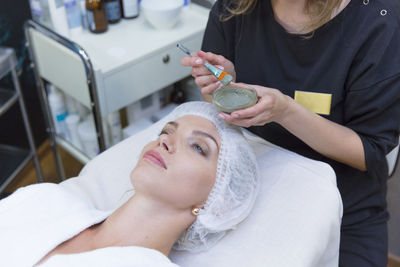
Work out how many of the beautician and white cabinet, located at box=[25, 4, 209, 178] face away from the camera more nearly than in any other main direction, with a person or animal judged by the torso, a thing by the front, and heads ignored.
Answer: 0

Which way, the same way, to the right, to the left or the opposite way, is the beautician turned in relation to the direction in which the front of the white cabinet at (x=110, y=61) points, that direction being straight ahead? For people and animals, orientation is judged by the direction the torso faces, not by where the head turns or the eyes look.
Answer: to the right

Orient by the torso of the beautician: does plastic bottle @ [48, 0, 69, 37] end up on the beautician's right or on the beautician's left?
on the beautician's right

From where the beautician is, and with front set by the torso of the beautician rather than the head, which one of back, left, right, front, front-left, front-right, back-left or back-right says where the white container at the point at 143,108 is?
right

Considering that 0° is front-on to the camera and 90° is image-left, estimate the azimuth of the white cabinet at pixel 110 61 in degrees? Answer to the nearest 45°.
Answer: approximately 315°

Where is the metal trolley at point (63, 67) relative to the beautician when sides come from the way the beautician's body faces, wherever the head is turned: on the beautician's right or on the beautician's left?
on the beautician's right

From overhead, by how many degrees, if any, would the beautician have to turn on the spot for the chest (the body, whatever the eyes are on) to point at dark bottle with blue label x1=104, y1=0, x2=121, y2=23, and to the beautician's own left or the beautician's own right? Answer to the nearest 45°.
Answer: approximately 90° to the beautician's own right

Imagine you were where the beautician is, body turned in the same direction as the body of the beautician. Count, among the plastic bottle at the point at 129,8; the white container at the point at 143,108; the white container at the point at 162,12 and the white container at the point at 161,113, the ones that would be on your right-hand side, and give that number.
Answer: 4

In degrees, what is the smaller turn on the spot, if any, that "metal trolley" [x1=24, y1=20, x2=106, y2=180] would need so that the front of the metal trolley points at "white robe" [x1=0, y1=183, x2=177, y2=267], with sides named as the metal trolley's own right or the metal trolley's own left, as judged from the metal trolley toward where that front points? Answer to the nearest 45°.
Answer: approximately 45° to the metal trolley's own right

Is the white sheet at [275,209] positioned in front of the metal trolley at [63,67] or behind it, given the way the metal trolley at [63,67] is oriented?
in front

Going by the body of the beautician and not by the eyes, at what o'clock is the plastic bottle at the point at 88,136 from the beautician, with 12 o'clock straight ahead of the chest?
The plastic bottle is roughly at 2 o'clock from the beautician.

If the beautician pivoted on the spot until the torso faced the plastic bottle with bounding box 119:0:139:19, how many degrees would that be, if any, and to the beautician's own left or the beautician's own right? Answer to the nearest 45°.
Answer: approximately 90° to the beautician's own right
